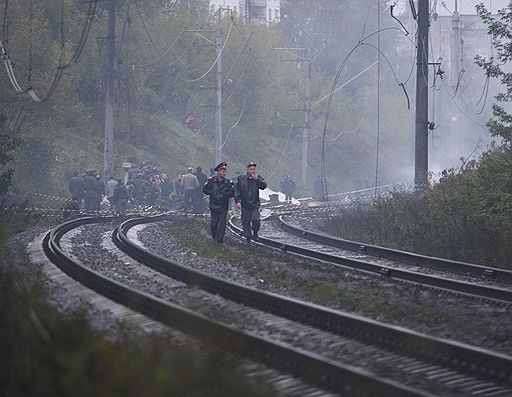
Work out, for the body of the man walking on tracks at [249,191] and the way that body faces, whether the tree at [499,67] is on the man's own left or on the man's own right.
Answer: on the man's own left

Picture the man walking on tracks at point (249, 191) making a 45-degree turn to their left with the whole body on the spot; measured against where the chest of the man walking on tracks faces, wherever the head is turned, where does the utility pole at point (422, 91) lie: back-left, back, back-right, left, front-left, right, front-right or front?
left

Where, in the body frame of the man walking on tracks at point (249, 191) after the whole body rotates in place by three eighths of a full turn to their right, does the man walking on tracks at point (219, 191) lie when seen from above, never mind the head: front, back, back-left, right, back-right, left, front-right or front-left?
left

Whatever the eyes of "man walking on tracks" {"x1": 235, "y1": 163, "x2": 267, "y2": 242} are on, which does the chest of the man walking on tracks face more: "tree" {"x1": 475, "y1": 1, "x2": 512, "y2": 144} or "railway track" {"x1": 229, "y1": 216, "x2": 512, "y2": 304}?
the railway track

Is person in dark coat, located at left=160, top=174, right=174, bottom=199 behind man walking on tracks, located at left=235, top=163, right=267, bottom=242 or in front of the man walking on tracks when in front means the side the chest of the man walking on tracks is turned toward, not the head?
behind

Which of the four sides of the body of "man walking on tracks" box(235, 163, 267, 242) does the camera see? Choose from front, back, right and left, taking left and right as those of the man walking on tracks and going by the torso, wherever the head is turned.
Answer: front

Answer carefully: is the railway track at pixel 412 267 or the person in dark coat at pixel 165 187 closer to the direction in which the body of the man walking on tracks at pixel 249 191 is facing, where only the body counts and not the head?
the railway track
